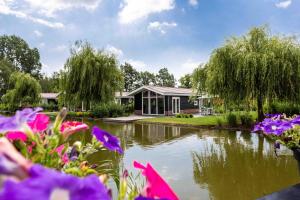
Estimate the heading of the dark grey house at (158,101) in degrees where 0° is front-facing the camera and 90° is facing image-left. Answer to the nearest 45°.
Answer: approximately 45°

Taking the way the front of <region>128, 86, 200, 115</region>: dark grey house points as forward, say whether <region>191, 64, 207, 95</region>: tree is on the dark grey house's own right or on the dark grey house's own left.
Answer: on the dark grey house's own left

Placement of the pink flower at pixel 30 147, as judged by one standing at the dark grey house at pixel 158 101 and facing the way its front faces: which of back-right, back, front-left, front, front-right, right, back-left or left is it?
front-left

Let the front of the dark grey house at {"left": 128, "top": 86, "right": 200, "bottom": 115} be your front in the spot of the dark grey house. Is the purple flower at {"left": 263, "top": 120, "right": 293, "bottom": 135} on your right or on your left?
on your left

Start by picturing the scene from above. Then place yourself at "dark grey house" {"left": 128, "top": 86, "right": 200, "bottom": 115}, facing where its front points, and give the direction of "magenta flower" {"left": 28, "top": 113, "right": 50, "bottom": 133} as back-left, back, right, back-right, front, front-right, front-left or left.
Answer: front-left

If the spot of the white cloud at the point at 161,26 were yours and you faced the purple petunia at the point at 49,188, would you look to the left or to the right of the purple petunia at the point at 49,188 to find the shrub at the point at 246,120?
left

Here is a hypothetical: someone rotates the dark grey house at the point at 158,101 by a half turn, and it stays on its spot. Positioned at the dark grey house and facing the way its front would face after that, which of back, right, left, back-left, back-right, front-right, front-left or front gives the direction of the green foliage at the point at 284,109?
right

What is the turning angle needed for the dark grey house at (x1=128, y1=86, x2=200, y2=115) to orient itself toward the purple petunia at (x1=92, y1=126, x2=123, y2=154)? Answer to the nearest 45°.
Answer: approximately 45° to its left

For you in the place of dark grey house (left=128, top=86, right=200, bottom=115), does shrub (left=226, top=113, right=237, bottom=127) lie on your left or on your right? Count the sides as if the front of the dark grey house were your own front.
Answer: on your left

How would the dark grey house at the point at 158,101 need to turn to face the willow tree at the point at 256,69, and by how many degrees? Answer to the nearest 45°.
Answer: approximately 90° to its left

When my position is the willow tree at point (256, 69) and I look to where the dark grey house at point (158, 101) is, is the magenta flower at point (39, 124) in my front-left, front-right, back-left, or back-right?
back-left

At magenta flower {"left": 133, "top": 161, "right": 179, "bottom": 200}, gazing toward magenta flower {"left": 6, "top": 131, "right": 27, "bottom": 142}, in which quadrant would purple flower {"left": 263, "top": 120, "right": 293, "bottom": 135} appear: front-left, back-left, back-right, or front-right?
back-right

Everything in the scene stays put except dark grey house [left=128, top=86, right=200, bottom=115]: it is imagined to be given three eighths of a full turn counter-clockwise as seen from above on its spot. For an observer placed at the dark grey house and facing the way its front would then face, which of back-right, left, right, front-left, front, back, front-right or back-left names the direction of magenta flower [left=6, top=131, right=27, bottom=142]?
right
